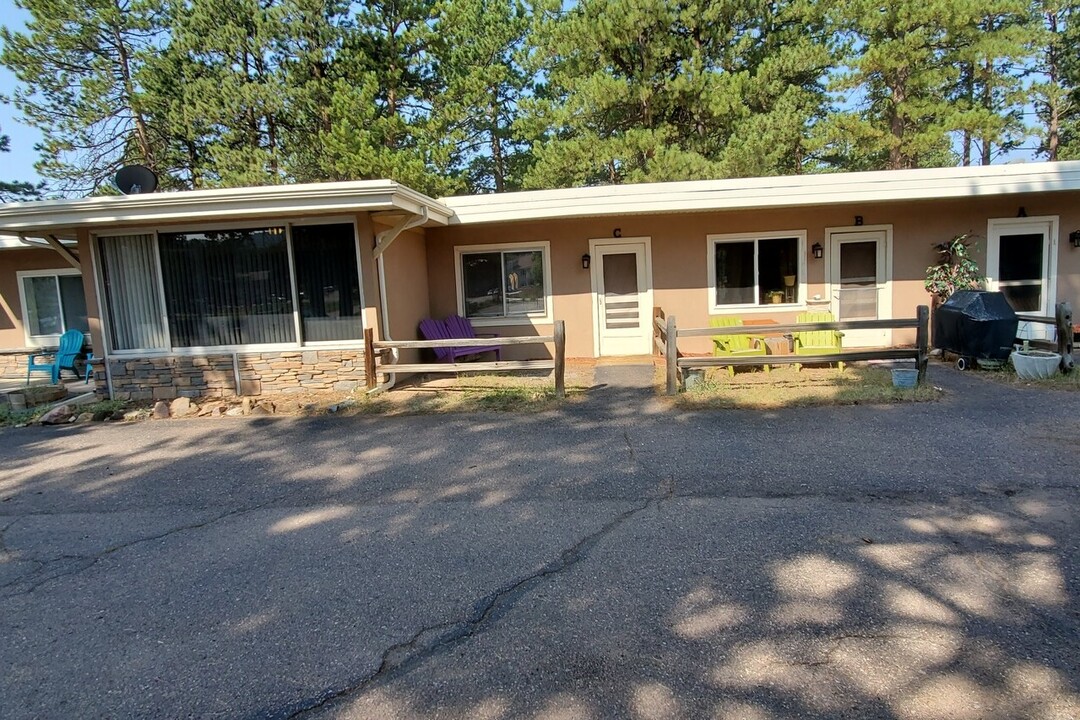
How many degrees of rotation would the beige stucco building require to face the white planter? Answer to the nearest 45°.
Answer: approximately 90° to its left

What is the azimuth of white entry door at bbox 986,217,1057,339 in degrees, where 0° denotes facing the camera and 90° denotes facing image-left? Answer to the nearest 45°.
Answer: approximately 0°

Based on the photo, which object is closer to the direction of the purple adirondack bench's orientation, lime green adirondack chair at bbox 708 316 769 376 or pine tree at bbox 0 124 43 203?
the lime green adirondack chair

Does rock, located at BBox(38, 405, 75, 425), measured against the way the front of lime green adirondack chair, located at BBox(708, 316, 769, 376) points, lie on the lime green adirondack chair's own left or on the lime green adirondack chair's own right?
on the lime green adirondack chair's own right

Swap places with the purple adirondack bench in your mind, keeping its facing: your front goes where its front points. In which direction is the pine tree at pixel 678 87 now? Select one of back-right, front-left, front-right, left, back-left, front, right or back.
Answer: left

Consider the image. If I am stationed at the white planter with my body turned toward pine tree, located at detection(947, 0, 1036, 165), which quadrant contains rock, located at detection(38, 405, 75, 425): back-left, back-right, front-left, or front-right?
back-left

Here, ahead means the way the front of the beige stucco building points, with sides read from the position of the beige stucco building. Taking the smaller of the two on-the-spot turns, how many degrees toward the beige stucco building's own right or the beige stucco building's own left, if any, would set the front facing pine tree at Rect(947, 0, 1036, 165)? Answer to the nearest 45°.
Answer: approximately 135° to the beige stucco building's own left

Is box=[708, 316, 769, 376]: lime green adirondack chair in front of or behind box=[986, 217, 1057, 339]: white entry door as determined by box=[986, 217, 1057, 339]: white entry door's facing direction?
in front

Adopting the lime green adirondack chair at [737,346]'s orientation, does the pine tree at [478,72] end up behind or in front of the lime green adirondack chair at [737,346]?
behind

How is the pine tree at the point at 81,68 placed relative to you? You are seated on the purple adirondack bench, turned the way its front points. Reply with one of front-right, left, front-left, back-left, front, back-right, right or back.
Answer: back

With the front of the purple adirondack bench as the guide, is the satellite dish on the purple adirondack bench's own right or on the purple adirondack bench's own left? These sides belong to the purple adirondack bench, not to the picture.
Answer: on the purple adirondack bench's own right
